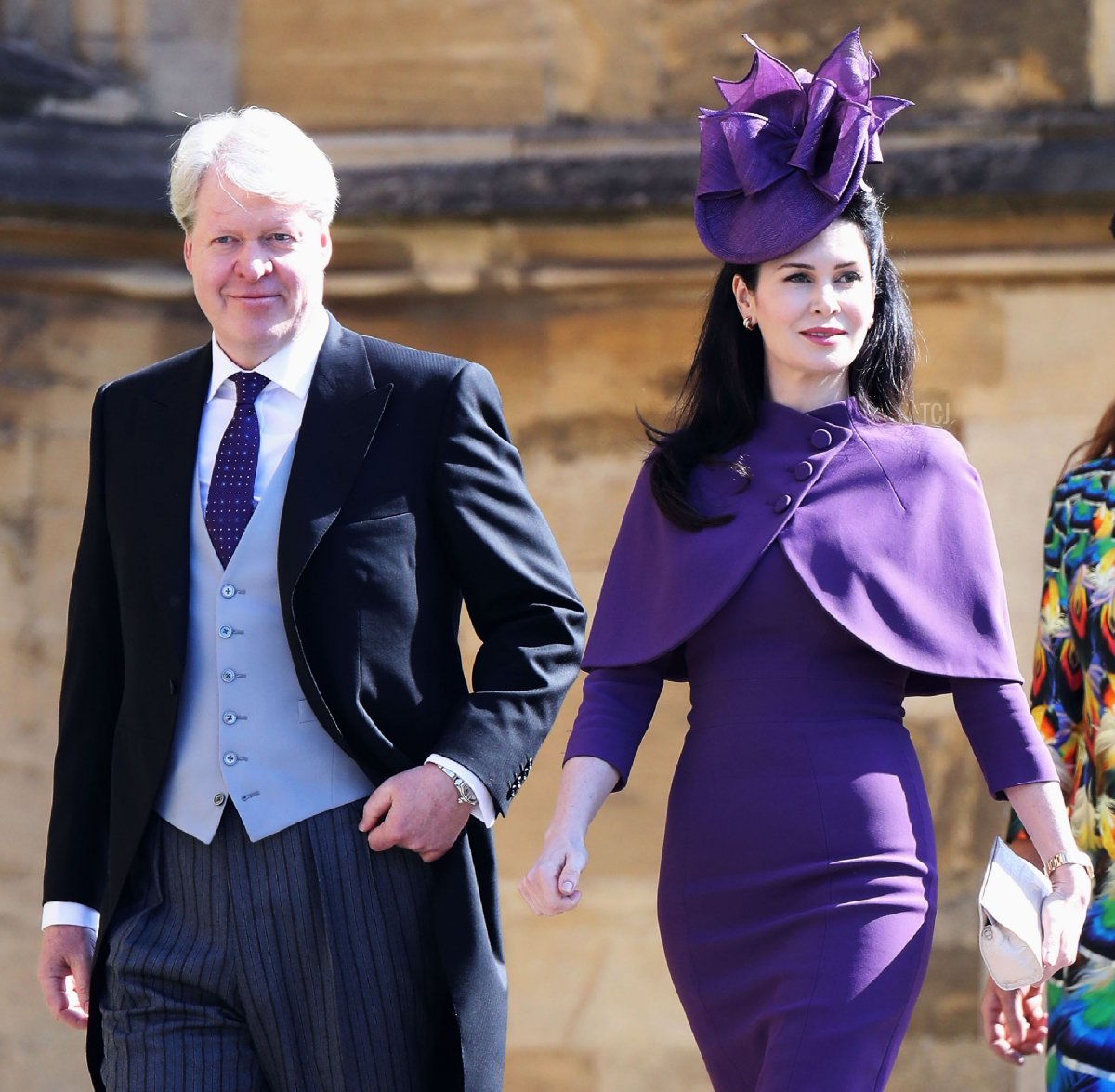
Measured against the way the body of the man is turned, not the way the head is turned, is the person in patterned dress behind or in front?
behind

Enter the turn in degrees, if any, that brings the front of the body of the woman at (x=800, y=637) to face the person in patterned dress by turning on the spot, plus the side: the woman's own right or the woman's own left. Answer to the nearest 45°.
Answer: approximately 135° to the woman's own left

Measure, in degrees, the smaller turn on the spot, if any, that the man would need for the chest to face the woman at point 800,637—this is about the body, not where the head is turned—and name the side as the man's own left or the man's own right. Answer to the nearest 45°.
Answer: approximately 135° to the man's own left

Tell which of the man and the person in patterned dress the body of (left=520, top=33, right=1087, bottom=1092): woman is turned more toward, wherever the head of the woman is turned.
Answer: the man

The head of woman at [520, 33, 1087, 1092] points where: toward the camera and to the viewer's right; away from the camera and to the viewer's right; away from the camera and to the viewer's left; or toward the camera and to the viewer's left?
toward the camera and to the viewer's right

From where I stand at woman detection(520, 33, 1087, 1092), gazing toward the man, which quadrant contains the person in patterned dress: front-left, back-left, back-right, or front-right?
back-right

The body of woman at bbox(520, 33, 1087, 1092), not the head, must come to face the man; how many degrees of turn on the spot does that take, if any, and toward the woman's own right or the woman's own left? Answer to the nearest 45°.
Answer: approximately 90° to the woman's own right

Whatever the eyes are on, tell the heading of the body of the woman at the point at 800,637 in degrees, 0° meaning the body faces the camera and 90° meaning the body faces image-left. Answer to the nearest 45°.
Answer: approximately 0°
